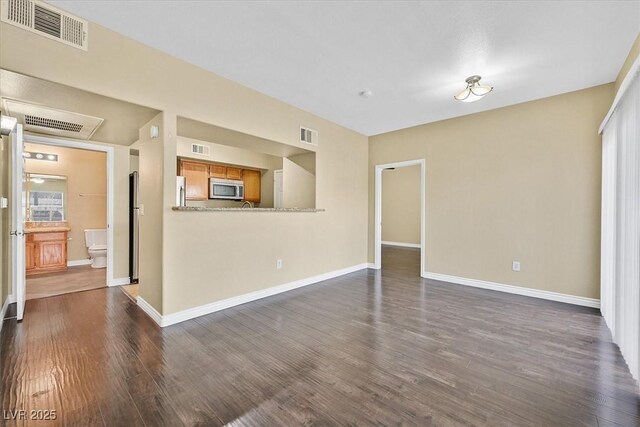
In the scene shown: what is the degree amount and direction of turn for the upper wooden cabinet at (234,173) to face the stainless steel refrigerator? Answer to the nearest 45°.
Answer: approximately 90° to its right

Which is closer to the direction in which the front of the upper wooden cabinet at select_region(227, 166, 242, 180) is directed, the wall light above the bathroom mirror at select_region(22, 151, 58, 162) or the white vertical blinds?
the white vertical blinds

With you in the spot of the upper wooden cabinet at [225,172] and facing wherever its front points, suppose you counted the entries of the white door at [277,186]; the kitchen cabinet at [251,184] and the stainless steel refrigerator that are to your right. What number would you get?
1

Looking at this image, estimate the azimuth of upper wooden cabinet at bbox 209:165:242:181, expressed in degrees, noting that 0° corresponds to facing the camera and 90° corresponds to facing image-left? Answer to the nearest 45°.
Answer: approximately 315°

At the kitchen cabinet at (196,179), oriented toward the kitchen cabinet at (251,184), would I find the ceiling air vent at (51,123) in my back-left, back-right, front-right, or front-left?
back-right

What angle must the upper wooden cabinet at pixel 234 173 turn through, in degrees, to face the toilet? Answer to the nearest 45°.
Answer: approximately 135° to its right

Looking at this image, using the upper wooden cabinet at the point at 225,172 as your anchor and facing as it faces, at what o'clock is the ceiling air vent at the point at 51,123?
The ceiling air vent is roughly at 3 o'clock from the upper wooden cabinet.
